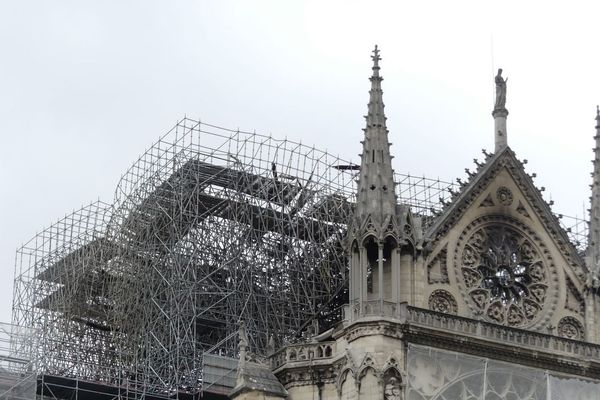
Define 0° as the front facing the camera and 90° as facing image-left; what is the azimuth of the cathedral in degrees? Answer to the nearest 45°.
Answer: approximately 315°
